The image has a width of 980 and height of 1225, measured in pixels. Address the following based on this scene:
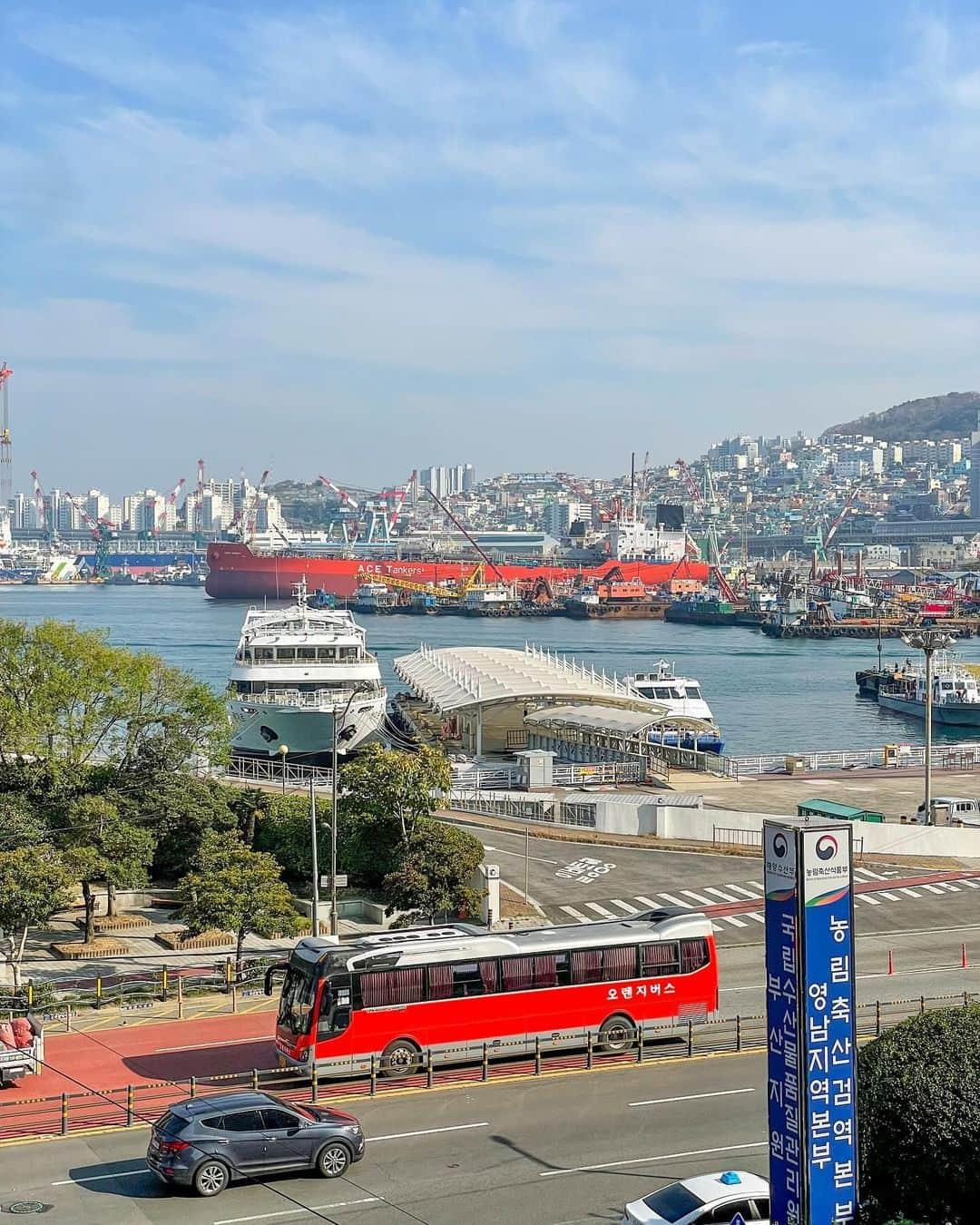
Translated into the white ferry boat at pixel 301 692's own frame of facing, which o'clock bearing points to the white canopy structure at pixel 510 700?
The white canopy structure is roughly at 10 o'clock from the white ferry boat.

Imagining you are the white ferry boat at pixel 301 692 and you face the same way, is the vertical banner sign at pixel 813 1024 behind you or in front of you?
in front

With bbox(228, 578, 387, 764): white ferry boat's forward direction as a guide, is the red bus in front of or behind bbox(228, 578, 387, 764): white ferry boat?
in front

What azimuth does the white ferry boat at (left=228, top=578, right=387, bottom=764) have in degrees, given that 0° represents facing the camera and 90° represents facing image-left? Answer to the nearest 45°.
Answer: approximately 0°

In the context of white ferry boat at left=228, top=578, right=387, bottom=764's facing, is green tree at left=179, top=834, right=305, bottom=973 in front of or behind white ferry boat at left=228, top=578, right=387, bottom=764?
in front

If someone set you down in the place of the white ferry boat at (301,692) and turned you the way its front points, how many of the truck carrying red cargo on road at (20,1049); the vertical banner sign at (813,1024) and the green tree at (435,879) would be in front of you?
3

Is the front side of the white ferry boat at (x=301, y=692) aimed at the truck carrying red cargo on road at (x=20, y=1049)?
yes

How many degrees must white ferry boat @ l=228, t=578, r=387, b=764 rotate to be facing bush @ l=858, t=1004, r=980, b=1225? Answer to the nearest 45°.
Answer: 0° — it already faces it

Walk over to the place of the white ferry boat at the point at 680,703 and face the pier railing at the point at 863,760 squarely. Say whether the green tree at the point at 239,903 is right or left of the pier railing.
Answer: right

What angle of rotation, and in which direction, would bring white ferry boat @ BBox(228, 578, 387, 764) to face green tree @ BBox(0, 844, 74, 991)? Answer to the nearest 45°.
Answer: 0° — it already faces it

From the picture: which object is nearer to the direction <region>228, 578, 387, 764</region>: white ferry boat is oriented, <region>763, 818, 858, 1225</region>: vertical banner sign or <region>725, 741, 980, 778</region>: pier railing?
the vertical banner sign

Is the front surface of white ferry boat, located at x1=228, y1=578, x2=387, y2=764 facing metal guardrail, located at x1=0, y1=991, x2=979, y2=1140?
yes
